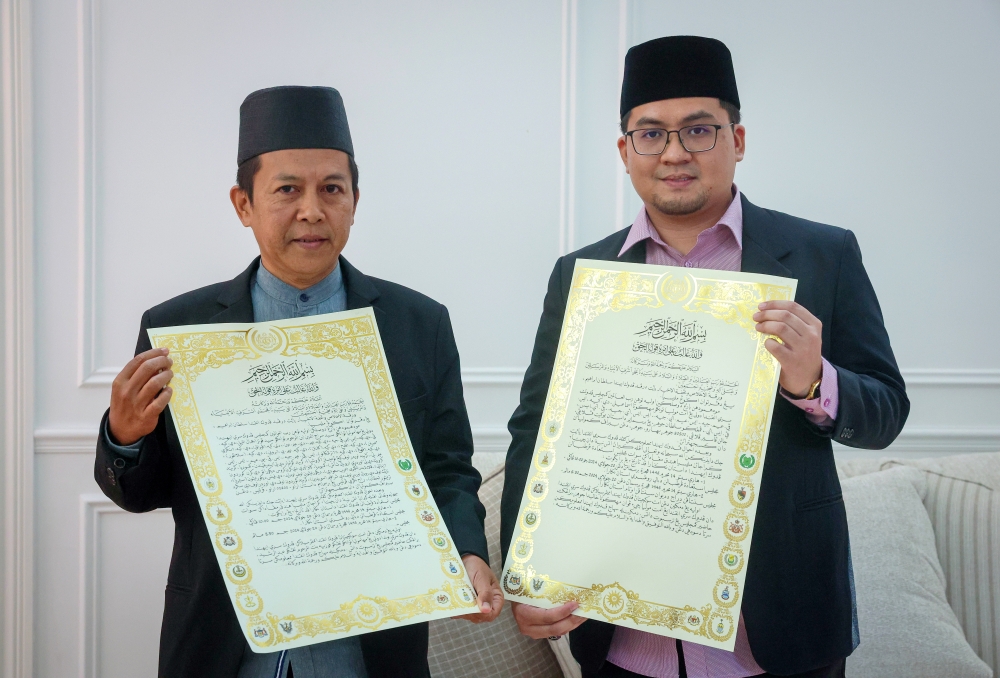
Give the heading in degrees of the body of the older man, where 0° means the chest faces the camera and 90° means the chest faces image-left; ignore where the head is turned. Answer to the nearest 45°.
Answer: approximately 0°

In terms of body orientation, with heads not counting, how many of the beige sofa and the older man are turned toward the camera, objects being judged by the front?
2

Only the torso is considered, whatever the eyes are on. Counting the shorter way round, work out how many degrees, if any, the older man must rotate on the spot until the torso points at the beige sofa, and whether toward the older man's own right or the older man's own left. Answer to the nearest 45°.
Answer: approximately 90° to the older man's own left

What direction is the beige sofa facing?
toward the camera

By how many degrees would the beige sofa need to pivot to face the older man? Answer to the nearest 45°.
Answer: approximately 45° to its right
